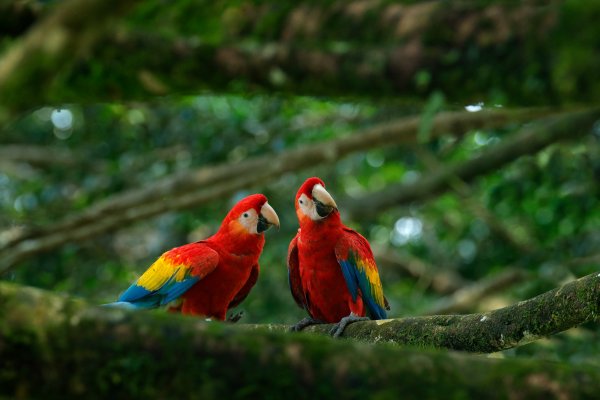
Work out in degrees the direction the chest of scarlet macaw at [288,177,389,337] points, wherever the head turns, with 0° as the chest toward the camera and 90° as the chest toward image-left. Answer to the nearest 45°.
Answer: approximately 45°

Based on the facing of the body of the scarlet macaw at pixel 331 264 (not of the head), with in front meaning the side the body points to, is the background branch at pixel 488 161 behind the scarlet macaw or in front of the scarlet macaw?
behind
